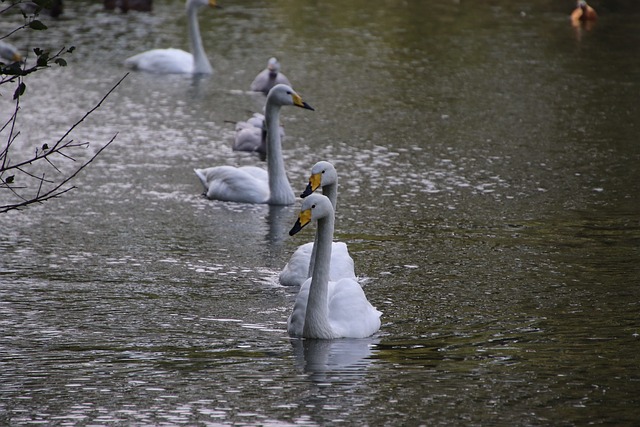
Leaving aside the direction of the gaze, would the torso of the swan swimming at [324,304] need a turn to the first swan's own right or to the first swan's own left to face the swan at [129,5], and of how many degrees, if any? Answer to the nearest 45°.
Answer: approximately 135° to the first swan's own right

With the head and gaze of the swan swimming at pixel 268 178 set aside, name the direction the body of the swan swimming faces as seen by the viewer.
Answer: to the viewer's right

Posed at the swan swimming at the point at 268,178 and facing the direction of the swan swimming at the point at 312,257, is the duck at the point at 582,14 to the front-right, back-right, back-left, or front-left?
back-left

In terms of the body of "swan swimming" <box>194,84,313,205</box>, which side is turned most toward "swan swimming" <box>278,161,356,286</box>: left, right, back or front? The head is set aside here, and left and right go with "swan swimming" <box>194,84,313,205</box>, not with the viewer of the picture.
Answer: right

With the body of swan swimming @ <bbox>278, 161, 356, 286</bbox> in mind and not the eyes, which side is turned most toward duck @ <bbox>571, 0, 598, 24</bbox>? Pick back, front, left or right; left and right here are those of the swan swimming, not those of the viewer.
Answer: back

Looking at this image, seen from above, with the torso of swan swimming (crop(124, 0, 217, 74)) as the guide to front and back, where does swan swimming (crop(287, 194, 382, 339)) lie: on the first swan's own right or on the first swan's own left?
on the first swan's own right

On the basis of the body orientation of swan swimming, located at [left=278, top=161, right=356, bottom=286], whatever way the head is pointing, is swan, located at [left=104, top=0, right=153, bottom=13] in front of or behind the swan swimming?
behind

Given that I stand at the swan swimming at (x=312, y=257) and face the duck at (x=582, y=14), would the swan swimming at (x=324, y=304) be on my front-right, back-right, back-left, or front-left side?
back-right

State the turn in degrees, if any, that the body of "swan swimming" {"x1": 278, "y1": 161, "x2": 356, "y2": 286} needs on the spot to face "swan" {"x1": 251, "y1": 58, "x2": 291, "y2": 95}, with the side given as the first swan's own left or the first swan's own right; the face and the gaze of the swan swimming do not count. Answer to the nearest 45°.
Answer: approximately 180°

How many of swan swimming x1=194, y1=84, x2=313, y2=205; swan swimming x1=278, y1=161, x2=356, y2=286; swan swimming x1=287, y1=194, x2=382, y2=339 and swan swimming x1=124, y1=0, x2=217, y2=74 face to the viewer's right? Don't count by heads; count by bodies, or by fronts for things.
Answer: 2

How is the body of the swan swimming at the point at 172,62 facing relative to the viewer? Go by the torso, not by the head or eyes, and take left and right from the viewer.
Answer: facing to the right of the viewer

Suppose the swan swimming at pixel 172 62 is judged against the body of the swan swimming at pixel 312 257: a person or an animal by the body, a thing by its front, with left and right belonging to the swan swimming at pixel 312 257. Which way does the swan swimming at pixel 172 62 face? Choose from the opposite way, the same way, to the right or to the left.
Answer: to the left
